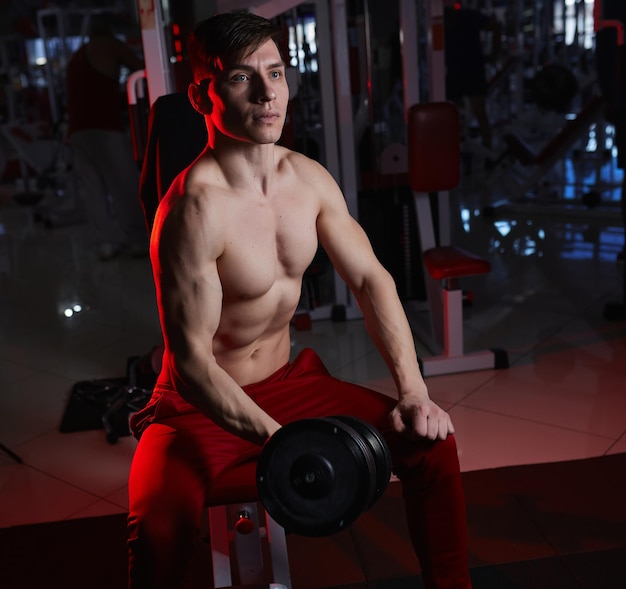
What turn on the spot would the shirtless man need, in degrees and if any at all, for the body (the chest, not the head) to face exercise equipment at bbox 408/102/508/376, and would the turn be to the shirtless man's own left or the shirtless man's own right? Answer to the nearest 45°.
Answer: approximately 90° to the shirtless man's own left

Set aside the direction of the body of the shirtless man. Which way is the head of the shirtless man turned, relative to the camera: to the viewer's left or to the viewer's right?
to the viewer's right

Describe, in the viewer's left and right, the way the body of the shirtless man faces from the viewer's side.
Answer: facing the viewer and to the right of the viewer

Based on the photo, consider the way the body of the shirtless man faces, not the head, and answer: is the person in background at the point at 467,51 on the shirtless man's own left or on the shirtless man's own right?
on the shirtless man's own left

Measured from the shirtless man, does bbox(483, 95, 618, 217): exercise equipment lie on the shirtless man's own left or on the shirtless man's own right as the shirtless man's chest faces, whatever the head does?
on the shirtless man's own left
